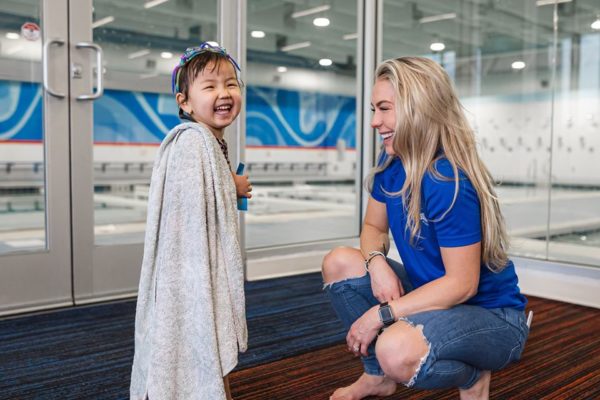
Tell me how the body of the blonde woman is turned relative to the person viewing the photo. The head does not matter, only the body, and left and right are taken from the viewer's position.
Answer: facing the viewer and to the left of the viewer

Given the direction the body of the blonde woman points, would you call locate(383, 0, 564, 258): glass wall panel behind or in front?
behind

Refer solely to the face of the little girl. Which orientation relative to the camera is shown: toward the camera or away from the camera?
toward the camera

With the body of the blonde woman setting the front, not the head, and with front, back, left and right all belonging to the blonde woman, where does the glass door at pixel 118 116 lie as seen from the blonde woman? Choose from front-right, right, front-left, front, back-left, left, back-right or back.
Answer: right

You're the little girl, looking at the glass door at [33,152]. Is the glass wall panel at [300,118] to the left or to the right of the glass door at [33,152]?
right

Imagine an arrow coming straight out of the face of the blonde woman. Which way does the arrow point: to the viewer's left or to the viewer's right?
to the viewer's left

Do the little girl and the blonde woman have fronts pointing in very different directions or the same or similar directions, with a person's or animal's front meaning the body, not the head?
very different directions

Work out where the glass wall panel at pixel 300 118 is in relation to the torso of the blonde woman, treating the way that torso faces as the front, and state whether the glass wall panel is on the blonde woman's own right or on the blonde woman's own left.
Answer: on the blonde woman's own right
